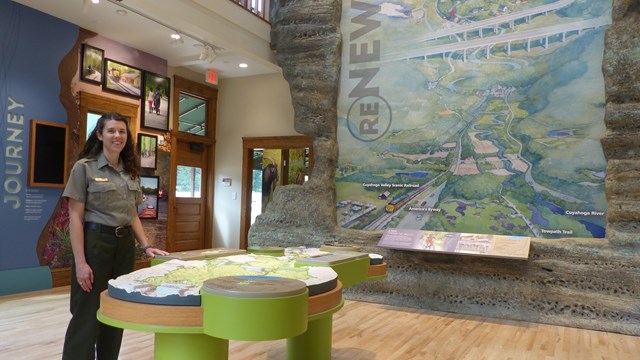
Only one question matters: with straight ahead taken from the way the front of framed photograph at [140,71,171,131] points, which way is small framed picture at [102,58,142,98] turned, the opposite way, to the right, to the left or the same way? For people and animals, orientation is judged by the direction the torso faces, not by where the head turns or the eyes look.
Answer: the same way

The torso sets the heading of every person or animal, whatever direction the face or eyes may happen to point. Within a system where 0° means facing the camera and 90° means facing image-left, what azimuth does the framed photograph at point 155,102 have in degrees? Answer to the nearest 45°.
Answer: approximately 315°

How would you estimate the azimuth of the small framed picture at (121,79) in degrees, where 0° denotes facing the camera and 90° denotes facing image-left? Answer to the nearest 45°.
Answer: approximately 315°

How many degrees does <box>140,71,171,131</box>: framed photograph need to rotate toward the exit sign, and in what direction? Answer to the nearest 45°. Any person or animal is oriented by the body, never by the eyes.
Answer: approximately 45° to its left

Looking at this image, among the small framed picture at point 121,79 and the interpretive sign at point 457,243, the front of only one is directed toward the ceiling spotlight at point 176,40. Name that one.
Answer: the small framed picture

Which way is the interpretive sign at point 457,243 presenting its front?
toward the camera

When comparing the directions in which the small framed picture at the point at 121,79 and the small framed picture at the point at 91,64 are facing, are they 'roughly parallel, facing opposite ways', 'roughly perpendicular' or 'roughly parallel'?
roughly parallel

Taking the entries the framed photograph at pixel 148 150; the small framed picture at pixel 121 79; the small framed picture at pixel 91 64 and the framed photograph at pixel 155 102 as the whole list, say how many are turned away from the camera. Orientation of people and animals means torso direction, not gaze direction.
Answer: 0

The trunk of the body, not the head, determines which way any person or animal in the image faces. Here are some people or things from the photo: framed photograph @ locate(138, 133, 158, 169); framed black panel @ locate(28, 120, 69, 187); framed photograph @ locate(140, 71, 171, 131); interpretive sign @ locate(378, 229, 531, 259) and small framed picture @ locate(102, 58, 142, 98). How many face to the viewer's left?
0

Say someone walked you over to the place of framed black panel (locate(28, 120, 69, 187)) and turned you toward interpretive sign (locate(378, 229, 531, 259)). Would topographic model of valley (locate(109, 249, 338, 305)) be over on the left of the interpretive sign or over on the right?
right

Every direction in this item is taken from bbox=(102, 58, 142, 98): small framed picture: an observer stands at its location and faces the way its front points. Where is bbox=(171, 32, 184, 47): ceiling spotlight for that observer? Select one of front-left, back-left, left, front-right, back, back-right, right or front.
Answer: front

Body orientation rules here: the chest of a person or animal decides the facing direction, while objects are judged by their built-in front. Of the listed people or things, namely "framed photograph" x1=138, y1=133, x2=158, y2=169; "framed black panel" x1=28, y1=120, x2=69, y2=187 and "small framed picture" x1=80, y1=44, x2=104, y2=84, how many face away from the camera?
0

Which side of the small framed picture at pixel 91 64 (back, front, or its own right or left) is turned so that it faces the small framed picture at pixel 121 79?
left

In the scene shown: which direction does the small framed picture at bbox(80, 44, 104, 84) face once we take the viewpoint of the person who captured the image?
facing the viewer and to the right of the viewer

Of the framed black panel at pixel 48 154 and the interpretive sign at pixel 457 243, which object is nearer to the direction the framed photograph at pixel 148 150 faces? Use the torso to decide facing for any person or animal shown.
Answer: the interpretive sign

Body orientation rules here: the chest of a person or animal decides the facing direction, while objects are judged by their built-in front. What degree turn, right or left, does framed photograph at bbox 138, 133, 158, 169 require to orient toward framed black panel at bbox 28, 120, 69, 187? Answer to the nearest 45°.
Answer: approximately 90° to its right

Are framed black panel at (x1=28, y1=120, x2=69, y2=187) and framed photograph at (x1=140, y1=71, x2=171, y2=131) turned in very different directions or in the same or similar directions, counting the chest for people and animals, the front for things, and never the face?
same or similar directions

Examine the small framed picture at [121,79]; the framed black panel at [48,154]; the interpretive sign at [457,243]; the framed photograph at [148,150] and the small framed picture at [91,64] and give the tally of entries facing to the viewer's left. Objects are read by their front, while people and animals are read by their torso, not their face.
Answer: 0
